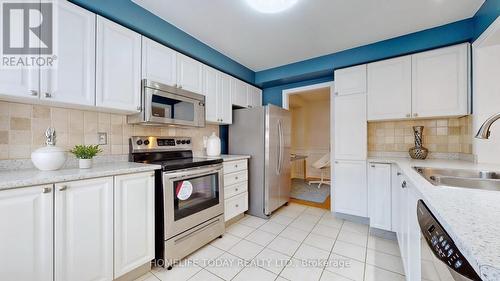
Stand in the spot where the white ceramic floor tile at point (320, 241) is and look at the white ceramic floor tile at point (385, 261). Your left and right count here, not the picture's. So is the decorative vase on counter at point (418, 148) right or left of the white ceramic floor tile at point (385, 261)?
left

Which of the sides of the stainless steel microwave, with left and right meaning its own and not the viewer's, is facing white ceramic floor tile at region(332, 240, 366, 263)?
front

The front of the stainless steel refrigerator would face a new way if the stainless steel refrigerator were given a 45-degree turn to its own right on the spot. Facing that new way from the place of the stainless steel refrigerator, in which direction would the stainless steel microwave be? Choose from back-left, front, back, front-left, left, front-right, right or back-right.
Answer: front-right

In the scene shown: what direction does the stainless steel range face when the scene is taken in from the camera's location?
facing the viewer and to the right of the viewer

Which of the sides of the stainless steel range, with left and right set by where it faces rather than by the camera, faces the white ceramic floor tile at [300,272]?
front

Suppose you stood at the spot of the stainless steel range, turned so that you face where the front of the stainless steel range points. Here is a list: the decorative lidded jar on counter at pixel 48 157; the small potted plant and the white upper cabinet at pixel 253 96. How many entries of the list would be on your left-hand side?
1

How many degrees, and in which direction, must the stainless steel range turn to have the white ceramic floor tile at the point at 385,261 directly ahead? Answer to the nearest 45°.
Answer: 0° — it already faces it

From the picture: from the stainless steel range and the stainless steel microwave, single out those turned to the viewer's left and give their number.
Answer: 0
